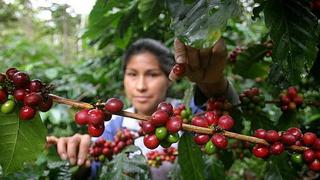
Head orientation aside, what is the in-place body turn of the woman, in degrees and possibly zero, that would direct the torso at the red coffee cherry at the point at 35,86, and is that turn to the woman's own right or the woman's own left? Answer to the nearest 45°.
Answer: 0° — they already face it

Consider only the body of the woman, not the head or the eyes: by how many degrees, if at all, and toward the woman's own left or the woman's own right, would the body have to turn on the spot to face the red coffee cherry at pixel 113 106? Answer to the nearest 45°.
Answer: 0° — they already face it

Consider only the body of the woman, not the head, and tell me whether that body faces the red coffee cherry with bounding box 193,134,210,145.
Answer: yes

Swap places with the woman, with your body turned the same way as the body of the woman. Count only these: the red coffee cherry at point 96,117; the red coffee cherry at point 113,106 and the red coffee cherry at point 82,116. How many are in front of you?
3

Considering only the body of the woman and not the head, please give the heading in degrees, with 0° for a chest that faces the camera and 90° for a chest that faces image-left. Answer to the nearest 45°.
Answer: approximately 0°

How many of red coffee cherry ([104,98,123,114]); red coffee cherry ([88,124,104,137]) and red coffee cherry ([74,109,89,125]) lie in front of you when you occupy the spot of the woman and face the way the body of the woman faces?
3
